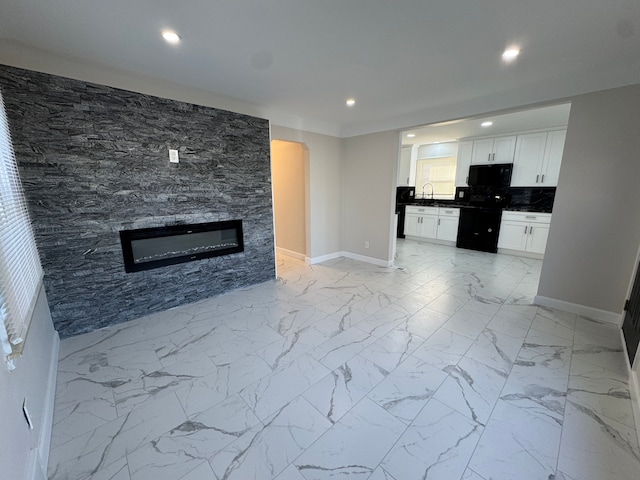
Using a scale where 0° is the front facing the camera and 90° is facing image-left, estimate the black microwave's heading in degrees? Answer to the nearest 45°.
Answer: approximately 0°

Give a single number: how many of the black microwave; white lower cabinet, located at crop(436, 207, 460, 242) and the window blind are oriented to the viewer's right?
1

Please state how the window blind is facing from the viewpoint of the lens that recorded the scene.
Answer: facing to the right of the viewer

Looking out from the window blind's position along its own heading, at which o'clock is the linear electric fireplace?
The linear electric fireplace is roughly at 11 o'clock from the window blind.

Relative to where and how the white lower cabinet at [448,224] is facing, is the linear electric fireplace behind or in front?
in front

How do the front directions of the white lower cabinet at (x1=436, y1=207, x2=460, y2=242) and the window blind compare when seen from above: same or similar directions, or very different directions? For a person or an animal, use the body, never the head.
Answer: very different directions

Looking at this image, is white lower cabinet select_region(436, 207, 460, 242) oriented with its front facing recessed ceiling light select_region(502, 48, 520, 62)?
yes

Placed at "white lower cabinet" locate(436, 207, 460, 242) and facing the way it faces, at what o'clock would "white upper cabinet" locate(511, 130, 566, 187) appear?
The white upper cabinet is roughly at 9 o'clock from the white lower cabinet.

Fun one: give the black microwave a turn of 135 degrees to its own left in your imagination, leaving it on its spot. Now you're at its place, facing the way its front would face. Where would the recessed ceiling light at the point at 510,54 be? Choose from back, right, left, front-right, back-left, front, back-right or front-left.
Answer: back-right

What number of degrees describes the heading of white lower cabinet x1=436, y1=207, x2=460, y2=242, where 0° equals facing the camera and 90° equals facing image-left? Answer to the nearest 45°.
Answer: approximately 0°

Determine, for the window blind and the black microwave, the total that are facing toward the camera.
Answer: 1

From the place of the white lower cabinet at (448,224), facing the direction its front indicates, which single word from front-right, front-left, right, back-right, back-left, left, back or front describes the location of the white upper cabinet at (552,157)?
left

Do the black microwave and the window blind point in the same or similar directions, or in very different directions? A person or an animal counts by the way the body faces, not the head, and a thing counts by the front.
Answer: very different directions

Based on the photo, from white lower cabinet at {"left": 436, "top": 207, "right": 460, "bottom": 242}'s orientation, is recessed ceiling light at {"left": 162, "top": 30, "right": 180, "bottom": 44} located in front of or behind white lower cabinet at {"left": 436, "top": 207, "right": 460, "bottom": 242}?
in front

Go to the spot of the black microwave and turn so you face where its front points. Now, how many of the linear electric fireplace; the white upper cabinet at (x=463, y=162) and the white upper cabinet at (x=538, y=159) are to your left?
1
